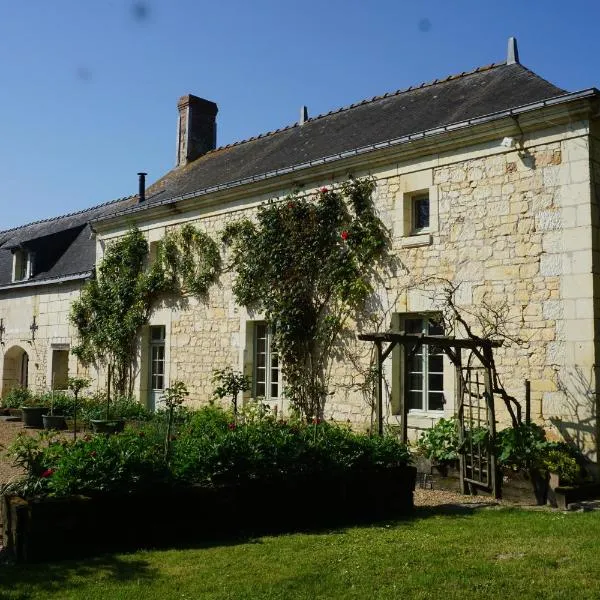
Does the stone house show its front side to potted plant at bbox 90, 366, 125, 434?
no

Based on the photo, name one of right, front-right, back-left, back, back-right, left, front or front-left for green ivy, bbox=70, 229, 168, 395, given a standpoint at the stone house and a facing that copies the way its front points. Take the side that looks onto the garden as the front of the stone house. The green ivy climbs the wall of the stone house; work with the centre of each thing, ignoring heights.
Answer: right

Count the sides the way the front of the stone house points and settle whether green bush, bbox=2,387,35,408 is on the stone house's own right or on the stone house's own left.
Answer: on the stone house's own right

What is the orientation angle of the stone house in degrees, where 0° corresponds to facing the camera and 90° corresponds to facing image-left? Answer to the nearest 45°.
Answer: approximately 45°

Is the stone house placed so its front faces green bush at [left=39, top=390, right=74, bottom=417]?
no

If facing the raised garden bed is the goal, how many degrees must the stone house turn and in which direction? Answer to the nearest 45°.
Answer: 0° — it already faces it

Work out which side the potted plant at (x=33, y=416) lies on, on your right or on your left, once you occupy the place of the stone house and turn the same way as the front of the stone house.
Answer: on your right

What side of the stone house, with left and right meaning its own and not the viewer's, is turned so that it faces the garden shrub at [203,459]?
front

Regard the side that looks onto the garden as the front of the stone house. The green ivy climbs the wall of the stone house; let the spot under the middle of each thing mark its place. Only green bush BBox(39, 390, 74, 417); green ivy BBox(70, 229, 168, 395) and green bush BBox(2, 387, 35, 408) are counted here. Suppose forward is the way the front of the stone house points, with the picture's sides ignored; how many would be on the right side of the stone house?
3

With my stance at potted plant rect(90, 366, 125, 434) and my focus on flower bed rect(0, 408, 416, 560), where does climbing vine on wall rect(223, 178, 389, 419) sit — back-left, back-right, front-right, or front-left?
front-left

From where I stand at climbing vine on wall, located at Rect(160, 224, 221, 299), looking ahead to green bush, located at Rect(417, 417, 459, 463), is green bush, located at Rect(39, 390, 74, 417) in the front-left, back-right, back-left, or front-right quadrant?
back-right

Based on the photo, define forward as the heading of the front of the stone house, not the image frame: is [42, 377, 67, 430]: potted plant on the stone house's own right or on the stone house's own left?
on the stone house's own right
